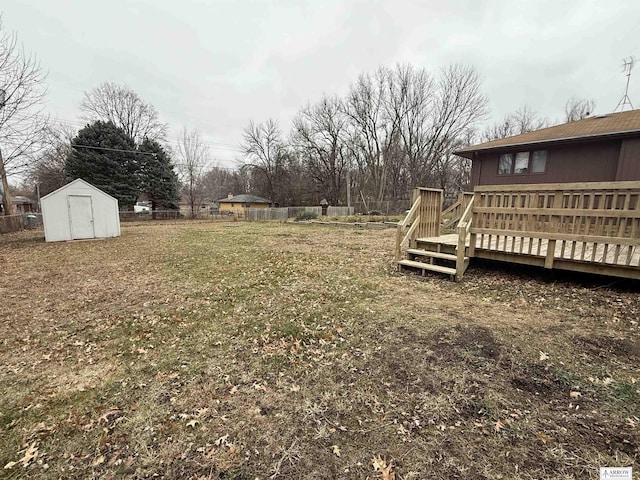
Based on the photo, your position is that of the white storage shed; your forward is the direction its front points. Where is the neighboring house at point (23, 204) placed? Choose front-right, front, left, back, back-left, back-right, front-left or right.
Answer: back

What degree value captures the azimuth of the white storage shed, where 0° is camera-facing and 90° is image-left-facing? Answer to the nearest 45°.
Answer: approximately 0°

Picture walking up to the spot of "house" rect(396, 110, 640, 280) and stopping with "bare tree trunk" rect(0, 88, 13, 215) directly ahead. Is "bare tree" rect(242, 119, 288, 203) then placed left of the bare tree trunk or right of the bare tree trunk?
right

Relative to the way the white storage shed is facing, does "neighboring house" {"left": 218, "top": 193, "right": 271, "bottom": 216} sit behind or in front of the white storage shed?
behind

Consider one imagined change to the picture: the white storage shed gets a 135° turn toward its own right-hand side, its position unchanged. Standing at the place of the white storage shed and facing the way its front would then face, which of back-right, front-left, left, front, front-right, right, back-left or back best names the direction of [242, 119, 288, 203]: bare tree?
right

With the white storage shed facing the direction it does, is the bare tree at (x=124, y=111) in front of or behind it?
behind

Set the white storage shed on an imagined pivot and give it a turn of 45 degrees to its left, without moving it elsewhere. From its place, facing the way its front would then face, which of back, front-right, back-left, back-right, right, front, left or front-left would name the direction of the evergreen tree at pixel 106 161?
back-left

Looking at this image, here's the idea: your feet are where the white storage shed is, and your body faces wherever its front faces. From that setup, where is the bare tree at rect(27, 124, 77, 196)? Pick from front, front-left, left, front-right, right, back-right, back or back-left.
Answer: back

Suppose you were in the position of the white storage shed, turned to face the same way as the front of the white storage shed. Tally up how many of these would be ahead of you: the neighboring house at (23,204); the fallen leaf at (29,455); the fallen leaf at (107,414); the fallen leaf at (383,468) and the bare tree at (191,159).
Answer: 3

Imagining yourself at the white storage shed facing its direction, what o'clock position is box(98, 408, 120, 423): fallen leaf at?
The fallen leaf is roughly at 12 o'clock from the white storage shed.

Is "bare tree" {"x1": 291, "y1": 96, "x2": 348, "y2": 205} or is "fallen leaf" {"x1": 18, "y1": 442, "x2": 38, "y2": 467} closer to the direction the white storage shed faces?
the fallen leaf
